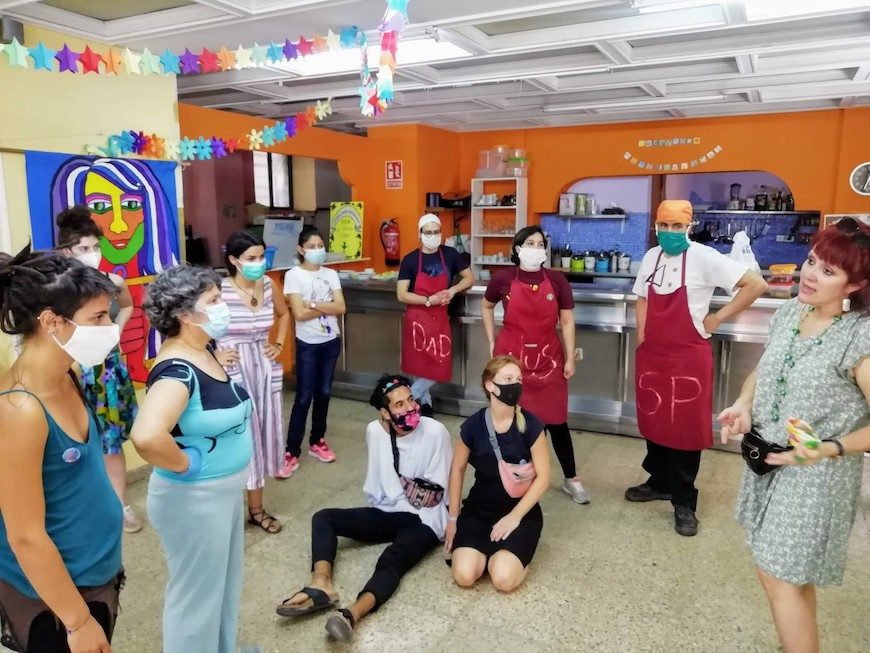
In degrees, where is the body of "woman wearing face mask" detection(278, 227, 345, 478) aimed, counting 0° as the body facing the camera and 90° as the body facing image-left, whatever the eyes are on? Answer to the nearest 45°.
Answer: approximately 315°

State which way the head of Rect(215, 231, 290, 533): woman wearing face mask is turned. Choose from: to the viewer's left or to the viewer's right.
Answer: to the viewer's right

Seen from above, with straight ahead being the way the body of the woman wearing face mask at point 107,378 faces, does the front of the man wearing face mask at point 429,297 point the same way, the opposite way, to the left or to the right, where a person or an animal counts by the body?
to the right

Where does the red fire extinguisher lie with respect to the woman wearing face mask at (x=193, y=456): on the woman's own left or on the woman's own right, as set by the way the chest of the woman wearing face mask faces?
on the woman's own left

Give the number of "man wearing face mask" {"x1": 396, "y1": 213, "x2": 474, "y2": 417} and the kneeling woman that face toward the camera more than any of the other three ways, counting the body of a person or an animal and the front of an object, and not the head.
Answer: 2

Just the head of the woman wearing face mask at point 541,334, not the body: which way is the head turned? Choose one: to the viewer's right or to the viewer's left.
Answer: to the viewer's right

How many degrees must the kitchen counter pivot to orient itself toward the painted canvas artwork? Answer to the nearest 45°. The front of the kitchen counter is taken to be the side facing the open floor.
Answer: approximately 45° to its right

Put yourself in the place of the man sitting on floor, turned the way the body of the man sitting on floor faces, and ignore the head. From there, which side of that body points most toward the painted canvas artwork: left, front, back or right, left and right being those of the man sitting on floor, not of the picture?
right

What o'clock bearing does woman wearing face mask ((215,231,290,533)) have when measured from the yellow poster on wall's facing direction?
The woman wearing face mask is roughly at 12 o'clock from the yellow poster on wall.

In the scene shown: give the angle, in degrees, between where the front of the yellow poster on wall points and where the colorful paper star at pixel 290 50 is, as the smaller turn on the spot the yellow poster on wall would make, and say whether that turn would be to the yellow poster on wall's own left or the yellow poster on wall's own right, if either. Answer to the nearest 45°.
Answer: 0° — it already faces it
